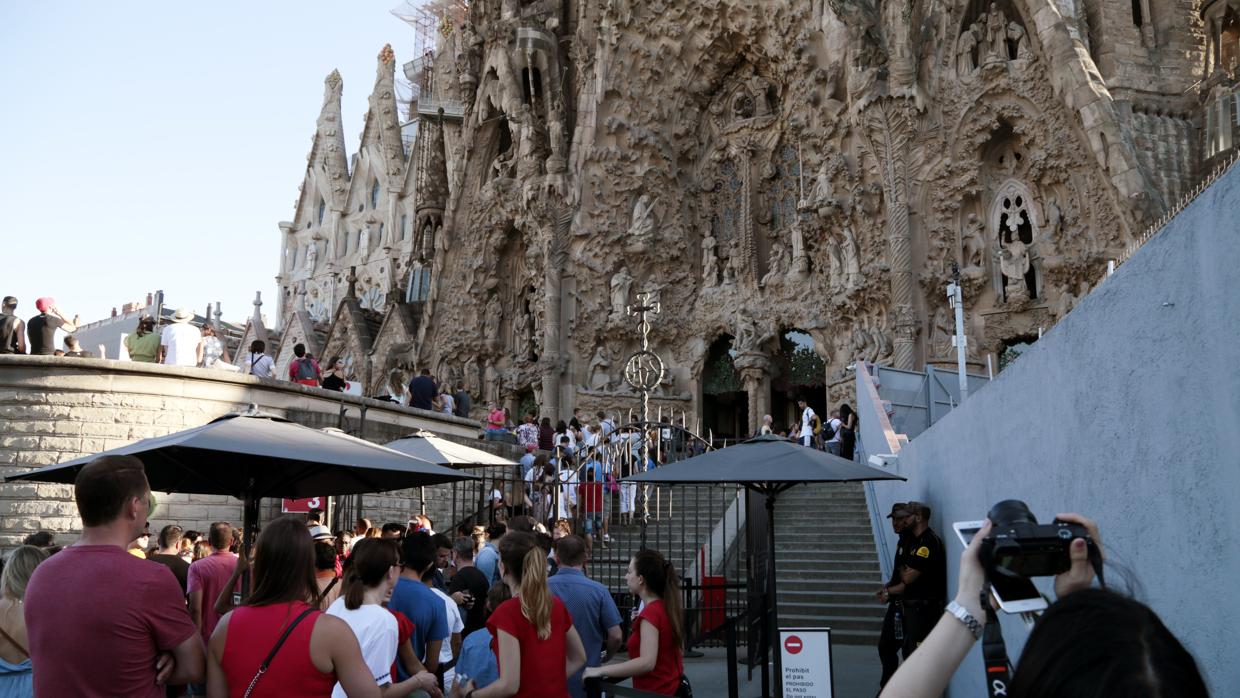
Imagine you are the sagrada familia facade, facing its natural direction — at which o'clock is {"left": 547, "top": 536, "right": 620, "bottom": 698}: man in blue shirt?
The man in blue shirt is roughly at 12 o'clock from the sagrada familia facade.

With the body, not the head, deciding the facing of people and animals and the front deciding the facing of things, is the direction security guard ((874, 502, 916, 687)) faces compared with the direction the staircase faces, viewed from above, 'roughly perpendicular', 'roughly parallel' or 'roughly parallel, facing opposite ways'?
roughly perpendicular

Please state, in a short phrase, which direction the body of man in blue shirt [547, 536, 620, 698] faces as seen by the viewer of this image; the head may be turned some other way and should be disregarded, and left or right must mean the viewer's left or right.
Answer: facing away from the viewer

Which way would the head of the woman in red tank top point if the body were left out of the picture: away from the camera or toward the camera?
away from the camera

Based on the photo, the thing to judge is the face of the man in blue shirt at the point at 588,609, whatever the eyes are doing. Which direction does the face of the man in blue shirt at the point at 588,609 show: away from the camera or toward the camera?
away from the camera

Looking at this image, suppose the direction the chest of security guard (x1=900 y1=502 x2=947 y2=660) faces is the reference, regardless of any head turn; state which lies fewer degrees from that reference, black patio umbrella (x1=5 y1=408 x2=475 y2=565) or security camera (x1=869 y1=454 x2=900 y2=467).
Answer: the black patio umbrella

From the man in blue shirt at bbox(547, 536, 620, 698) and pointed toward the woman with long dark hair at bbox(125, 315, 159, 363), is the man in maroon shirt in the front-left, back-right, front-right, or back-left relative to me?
back-left

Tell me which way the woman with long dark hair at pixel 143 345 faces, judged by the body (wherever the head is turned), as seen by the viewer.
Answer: away from the camera

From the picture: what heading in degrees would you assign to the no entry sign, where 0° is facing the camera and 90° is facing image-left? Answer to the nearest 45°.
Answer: approximately 0°

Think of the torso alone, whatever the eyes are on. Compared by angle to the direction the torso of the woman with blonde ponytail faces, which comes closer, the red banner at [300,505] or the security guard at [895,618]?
the red banner

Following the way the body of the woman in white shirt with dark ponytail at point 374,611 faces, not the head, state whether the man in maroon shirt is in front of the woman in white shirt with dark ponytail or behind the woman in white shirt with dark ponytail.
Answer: behind

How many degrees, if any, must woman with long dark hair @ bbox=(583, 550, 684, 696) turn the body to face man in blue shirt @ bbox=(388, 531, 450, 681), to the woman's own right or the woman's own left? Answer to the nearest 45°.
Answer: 0° — they already face them
